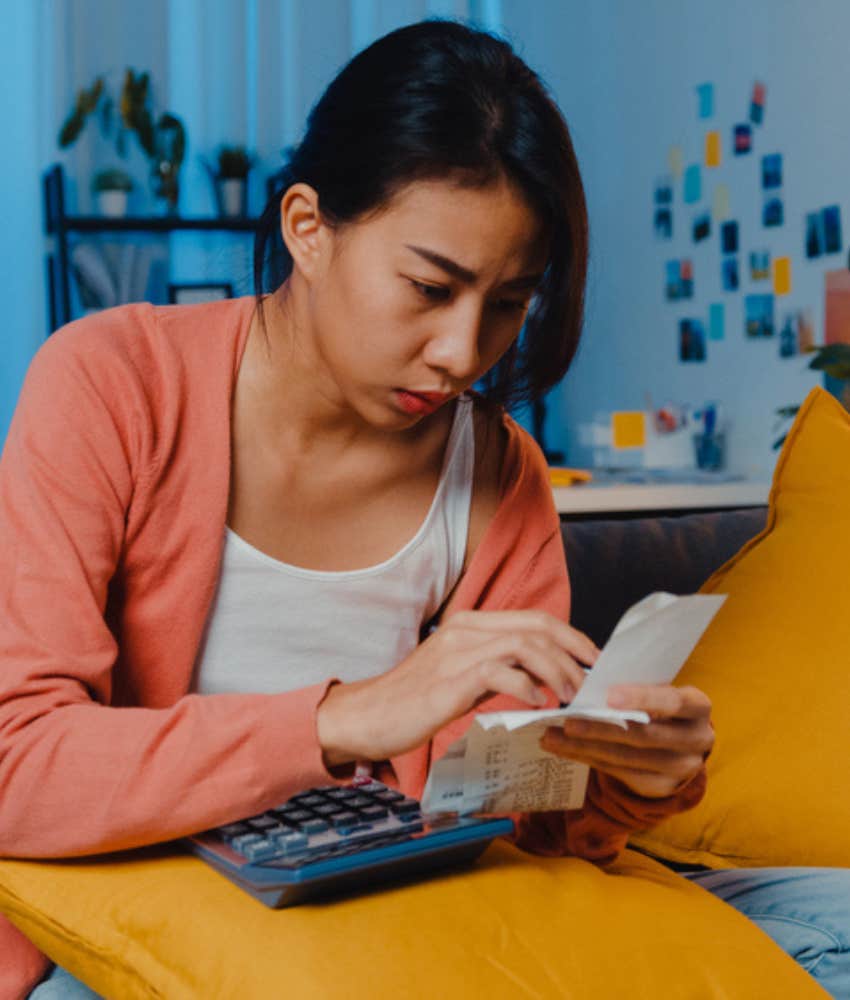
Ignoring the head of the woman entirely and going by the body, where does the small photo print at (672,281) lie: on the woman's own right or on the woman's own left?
on the woman's own left

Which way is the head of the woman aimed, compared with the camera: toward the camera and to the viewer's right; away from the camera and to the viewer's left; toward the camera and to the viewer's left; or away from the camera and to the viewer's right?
toward the camera and to the viewer's right

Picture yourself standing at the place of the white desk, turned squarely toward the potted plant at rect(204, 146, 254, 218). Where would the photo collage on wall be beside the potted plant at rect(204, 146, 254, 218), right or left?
right

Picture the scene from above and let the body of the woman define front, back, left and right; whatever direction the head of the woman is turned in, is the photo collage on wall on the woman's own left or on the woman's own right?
on the woman's own left

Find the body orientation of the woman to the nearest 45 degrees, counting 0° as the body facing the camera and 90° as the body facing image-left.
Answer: approximately 315°

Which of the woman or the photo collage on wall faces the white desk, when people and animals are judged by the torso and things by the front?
the photo collage on wall

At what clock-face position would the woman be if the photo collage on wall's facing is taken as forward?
The woman is roughly at 12 o'clock from the photo collage on wall.
